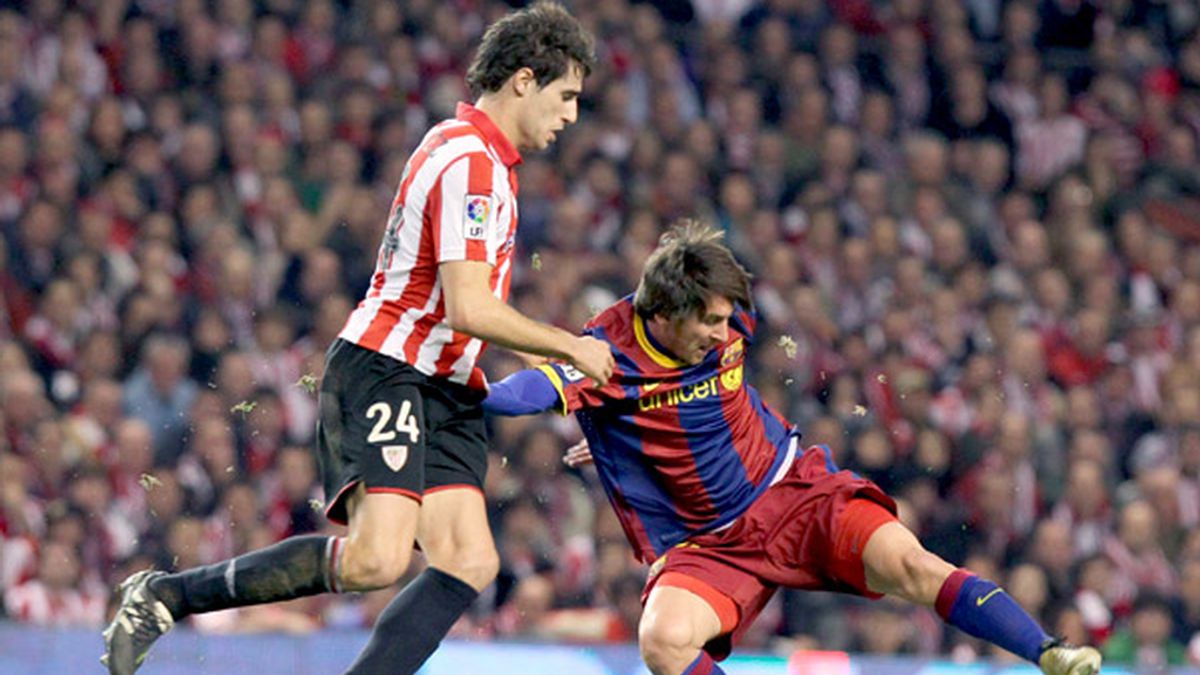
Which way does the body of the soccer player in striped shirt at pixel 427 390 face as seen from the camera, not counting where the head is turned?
to the viewer's right
